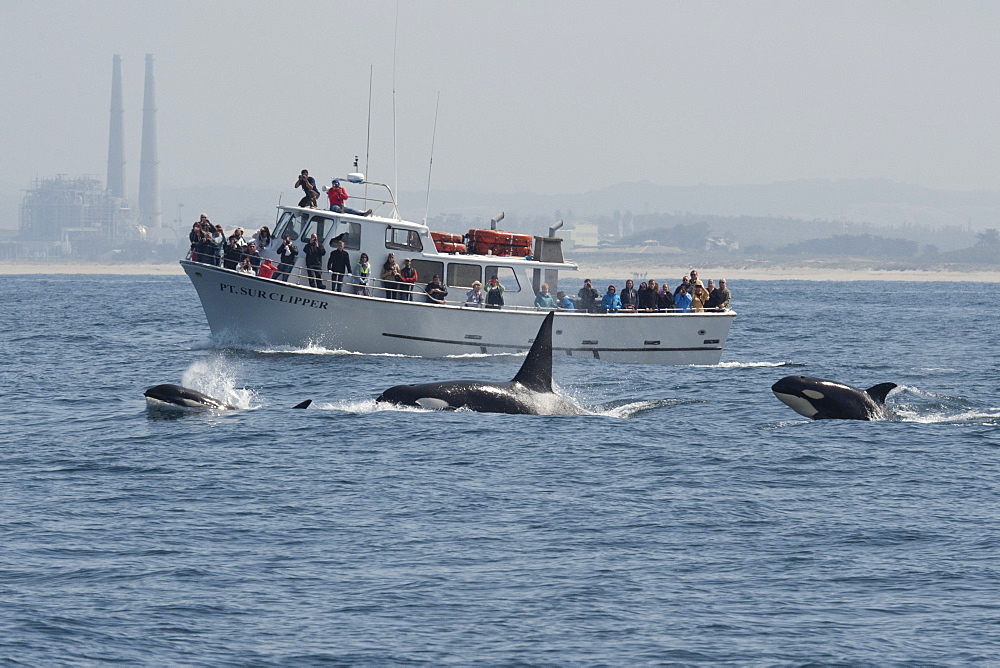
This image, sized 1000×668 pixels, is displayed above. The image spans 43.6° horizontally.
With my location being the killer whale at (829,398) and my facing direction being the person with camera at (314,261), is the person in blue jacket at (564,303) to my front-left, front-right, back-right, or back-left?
front-right

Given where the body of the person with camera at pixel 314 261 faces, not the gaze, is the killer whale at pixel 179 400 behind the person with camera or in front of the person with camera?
in front

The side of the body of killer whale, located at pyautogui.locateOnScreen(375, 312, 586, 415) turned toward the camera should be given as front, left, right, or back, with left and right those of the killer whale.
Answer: left

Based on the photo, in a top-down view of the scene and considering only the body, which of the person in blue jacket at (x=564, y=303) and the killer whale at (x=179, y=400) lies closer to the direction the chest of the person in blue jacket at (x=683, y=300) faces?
the killer whale

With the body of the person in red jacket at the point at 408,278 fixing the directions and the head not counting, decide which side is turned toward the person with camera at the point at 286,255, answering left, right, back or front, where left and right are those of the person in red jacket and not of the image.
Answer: right

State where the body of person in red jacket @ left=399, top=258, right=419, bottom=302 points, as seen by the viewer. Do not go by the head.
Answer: toward the camera

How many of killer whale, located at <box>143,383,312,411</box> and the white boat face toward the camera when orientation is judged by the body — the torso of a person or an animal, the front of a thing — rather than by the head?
0

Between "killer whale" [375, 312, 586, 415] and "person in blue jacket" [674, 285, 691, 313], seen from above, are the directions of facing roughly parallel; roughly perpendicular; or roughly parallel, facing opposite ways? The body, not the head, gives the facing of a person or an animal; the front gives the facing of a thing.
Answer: roughly perpendicular

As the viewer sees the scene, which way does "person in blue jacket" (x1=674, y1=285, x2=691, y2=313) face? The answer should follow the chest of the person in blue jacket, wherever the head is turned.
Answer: toward the camera

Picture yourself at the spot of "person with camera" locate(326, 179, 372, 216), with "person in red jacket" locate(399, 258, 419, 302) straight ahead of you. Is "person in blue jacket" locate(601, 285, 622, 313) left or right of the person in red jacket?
left

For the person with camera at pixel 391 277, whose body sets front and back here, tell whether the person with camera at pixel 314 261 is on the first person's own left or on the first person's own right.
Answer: on the first person's own right

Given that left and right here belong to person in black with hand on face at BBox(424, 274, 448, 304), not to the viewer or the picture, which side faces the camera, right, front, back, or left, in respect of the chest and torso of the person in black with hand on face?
front

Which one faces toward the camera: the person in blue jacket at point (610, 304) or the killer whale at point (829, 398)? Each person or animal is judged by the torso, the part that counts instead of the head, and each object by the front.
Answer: the person in blue jacket

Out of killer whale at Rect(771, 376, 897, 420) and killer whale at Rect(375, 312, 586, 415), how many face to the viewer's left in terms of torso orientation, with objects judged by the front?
2

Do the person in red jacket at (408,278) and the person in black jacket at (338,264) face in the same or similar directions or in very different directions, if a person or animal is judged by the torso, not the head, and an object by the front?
same or similar directions

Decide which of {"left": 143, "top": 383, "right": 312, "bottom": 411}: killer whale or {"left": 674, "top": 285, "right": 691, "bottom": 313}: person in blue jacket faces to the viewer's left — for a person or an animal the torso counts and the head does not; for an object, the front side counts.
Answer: the killer whale

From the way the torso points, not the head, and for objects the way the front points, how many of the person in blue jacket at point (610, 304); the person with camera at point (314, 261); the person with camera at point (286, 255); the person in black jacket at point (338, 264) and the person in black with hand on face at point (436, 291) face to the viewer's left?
0
